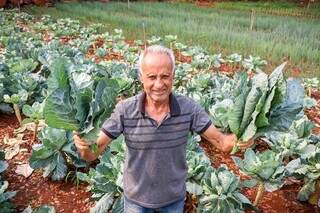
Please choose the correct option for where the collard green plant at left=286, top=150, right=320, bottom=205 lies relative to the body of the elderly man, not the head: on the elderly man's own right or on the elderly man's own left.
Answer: on the elderly man's own left

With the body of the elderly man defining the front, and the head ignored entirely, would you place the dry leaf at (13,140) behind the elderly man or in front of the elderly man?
behind

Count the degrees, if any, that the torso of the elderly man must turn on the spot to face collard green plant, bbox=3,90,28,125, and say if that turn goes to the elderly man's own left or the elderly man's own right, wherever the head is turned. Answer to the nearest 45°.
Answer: approximately 135° to the elderly man's own right

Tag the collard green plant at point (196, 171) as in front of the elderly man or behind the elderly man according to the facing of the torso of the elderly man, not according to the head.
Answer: behind

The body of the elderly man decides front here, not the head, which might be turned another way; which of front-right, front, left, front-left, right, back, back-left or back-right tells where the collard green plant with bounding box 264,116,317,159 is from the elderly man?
back-left

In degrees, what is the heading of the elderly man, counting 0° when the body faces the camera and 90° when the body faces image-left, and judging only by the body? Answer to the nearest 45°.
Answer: approximately 0°

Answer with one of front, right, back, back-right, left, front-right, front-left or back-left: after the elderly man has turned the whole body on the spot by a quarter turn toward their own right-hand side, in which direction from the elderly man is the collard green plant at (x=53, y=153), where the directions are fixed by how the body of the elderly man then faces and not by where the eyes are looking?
front-right
